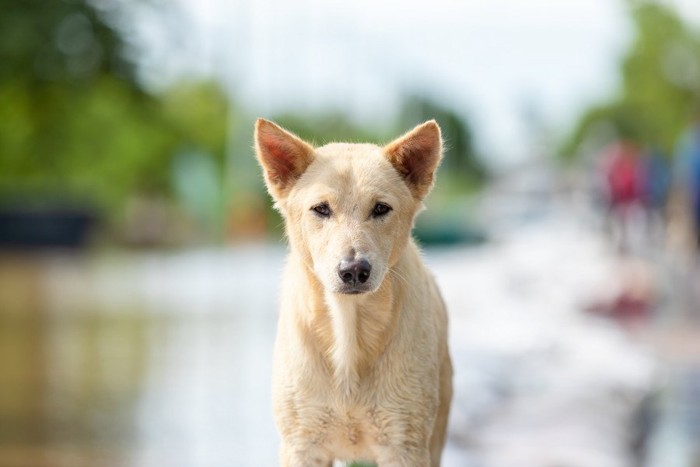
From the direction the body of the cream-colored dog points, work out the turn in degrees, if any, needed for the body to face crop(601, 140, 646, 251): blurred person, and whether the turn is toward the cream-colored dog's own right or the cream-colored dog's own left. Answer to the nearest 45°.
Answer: approximately 180°

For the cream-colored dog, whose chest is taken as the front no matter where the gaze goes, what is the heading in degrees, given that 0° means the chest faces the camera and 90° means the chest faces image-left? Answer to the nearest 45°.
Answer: approximately 0°

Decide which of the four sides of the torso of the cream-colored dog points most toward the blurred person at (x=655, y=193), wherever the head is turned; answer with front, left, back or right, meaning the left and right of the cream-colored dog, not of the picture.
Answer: back

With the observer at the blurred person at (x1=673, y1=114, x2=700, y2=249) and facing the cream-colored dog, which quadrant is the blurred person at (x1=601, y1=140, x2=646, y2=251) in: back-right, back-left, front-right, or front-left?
back-right

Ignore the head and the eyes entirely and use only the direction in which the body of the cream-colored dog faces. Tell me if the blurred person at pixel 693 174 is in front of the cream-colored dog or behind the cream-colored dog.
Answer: behind
